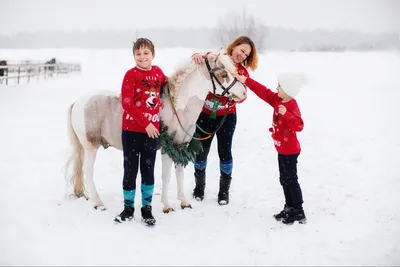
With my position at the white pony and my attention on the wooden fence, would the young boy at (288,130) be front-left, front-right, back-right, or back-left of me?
back-right

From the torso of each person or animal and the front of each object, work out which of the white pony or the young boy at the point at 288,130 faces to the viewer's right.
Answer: the white pony

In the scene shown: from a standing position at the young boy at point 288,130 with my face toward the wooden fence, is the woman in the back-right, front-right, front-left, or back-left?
front-left

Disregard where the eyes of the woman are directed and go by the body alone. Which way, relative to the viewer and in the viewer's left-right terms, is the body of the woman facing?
facing the viewer

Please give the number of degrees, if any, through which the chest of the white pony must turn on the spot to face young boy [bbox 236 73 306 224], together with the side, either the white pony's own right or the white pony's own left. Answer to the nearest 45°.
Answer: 0° — it already faces them

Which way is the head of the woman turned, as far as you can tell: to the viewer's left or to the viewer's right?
to the viewer's left

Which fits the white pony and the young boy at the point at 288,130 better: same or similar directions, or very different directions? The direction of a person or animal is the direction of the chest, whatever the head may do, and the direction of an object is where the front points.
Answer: very different directions

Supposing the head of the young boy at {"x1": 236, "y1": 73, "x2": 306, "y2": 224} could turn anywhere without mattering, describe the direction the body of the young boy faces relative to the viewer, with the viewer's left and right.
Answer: facing to the left of the viewer

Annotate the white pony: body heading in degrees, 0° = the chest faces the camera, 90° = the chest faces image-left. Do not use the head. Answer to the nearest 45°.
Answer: approximately 270°

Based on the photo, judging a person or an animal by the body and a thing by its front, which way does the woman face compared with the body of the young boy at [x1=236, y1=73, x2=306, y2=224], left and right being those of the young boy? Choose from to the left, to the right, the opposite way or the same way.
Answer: to the left

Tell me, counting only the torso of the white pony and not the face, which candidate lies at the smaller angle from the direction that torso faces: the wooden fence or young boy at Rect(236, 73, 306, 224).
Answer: the young boy

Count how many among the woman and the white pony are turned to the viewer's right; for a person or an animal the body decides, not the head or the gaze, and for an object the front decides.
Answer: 1

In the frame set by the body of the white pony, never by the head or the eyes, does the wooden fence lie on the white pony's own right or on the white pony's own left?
on the white pony's own left
